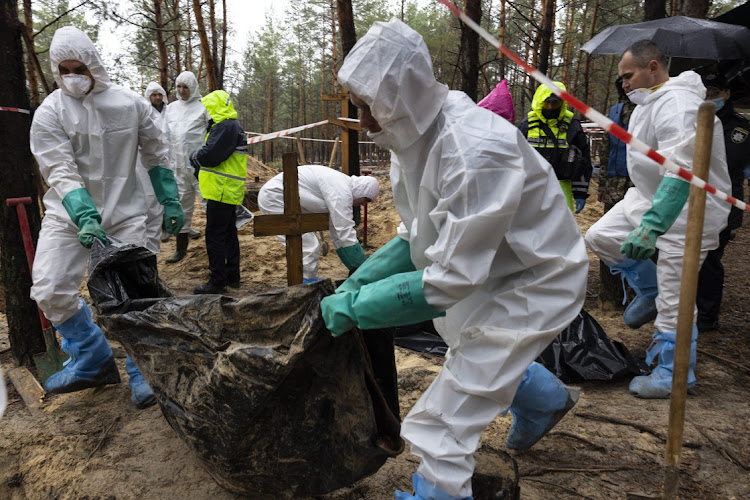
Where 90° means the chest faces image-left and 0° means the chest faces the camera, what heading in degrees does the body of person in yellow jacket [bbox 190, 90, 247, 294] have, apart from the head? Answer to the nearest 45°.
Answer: approximately 90°

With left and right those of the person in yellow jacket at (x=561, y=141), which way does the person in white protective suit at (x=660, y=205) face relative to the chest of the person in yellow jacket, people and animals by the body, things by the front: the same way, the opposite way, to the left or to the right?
to the right

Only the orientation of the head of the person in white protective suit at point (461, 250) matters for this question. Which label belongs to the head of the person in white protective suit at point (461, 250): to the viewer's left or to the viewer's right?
to the viewer's left

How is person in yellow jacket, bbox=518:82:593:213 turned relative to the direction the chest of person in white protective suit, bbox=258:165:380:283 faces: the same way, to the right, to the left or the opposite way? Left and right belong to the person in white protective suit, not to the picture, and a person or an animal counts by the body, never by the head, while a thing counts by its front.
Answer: to the right

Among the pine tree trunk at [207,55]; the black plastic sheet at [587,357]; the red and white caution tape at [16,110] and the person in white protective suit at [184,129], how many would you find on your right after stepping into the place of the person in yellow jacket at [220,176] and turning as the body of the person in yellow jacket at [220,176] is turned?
2

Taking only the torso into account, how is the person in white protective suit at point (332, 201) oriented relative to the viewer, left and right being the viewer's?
facing to the right of the viewer

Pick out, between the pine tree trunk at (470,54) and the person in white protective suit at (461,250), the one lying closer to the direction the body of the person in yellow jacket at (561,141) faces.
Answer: the person in white protective suit

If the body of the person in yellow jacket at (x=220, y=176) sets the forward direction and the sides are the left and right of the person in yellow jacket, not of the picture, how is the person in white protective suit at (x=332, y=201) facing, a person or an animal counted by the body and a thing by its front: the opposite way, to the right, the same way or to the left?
the opposite way

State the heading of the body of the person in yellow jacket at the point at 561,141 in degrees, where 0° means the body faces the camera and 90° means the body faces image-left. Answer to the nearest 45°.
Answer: approximately 0°

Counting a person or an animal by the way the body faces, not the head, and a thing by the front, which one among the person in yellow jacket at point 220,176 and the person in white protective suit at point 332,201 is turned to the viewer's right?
the person in white protective suit

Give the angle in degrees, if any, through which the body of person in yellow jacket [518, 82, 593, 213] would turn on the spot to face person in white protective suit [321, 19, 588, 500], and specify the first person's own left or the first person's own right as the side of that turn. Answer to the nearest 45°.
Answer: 0° — they already face them

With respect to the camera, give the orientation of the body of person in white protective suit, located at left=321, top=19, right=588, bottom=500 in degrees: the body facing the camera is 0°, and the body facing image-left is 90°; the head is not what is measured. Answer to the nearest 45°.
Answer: approximately 90°

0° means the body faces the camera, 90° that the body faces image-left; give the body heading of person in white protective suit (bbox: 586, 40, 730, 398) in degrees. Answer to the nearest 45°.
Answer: approximately 90°
